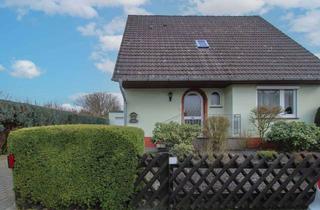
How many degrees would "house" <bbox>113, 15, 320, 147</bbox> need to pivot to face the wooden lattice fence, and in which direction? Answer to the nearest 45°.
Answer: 0° — it already faces it

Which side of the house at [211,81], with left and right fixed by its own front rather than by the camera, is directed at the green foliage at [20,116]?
right

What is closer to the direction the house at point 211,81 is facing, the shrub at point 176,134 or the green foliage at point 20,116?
the shrub

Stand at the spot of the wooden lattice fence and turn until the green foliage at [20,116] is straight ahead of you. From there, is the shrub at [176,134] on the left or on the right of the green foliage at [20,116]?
right

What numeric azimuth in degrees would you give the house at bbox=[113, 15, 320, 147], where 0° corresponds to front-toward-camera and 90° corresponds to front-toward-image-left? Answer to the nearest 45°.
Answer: approximately 0°

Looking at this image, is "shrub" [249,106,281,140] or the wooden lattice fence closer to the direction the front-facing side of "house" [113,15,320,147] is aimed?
the wooden lattice fence

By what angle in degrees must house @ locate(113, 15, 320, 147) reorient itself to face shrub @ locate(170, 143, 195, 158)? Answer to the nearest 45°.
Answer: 0° — it already faces it
